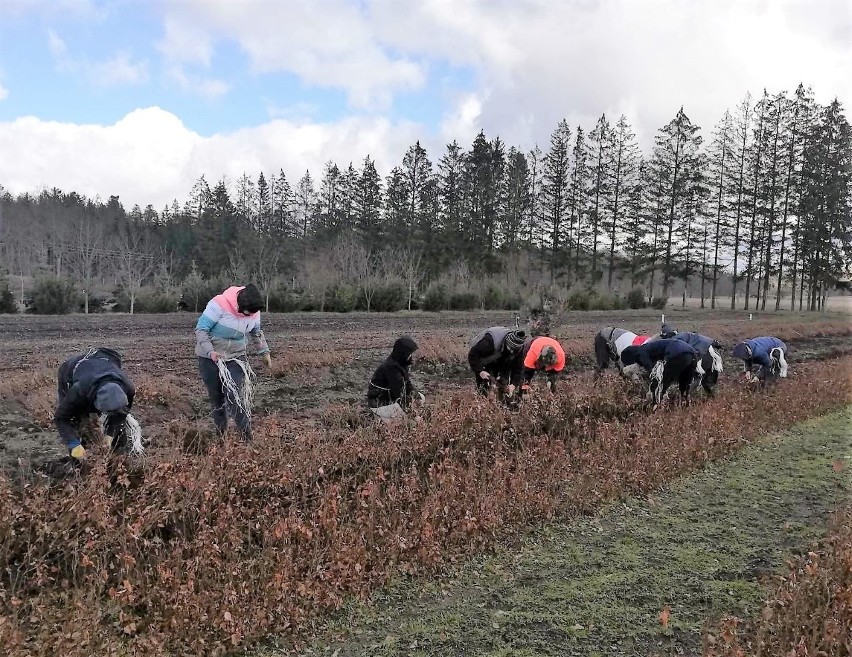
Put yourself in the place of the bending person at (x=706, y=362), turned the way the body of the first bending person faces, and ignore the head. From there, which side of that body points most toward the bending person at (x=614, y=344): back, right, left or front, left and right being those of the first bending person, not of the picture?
front

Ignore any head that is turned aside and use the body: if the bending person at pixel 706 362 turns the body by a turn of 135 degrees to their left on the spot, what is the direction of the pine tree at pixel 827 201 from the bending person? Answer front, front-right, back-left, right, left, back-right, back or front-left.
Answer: back-left

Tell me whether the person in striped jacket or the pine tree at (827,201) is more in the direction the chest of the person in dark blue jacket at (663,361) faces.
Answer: the person in striped jacket

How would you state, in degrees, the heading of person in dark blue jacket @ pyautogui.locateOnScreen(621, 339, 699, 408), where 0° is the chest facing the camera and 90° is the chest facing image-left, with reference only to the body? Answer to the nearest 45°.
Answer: approximately 90°

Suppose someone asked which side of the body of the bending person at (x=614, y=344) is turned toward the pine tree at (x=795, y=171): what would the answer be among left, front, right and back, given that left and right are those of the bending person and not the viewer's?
left

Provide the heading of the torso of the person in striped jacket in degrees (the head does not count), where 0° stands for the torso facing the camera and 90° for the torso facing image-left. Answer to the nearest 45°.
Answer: approximately 315°

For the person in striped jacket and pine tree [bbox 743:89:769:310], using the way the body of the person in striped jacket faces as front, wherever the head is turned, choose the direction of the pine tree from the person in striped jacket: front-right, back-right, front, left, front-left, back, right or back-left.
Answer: left

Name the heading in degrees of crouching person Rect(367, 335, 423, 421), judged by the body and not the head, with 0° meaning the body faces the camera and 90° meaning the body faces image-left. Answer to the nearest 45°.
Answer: approximately 270°

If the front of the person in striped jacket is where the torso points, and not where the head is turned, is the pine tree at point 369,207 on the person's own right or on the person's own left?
on the person's own left

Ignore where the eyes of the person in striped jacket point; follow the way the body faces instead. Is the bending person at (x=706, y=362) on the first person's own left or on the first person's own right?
on the first person's own left

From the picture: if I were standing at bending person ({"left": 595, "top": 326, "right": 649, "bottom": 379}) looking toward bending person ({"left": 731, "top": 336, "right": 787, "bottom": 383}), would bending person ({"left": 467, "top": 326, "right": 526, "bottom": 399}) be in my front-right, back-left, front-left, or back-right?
back-right

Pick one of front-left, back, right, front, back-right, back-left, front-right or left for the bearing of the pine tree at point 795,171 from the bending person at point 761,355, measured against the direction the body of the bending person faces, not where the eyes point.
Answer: right

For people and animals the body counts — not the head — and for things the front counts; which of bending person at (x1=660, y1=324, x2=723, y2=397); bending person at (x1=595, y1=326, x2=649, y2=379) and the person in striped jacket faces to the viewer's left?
the bending person at (x1=660, y1=324, x2=723, y2=397)
